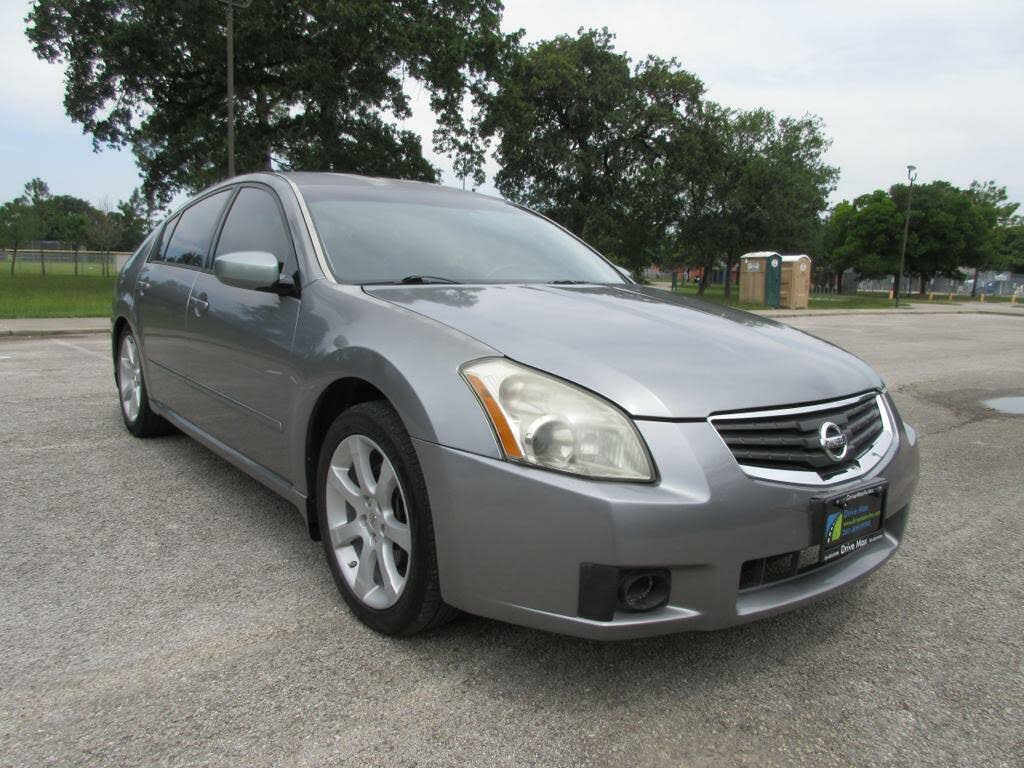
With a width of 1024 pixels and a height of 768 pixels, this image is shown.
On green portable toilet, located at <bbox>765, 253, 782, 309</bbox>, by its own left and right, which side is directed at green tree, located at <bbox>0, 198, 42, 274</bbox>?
right

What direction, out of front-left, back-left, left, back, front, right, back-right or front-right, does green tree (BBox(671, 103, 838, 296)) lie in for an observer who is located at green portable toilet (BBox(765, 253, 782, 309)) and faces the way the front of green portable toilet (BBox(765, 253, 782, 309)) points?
back

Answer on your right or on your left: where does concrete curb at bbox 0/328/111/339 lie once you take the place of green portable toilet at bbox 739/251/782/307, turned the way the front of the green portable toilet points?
on your right

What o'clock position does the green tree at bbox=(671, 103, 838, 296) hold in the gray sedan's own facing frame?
The green tree is roughly at 8 o'clock from the gray sedan.

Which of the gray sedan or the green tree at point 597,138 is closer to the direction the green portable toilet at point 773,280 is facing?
the gray sedan

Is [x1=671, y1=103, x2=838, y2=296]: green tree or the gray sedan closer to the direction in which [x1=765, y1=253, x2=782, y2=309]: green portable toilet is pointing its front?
the gray sedan

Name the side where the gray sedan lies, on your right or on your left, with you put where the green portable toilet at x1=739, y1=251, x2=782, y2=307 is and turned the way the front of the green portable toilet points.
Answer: on your right

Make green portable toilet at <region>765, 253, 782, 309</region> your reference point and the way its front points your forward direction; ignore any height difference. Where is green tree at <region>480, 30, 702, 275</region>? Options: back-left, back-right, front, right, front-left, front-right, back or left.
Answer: back-right

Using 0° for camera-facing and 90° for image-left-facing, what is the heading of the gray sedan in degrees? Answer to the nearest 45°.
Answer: approximately 315°
